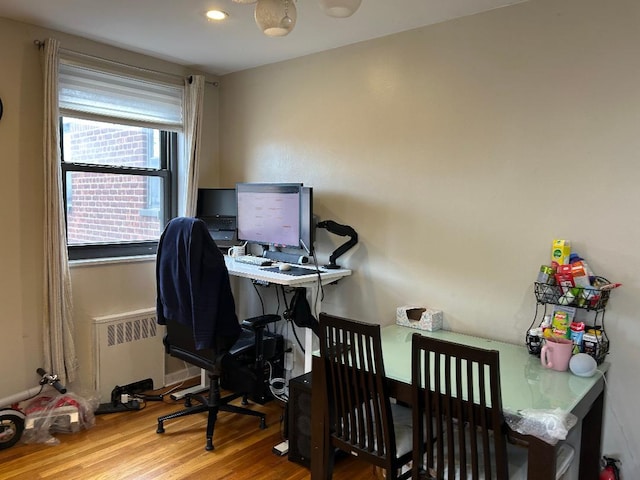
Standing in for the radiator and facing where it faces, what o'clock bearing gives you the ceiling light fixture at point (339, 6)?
The ceiling light fixture is roughly at 1 o'clock from the radiator.

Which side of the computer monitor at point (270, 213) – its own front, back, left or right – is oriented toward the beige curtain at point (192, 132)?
right

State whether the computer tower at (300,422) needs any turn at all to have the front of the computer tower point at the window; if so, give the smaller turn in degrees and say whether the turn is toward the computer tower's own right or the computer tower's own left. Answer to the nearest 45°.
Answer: approximately 90° to the computer tower's own right

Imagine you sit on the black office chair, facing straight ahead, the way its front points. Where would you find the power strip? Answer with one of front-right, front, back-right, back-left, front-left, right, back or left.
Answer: left

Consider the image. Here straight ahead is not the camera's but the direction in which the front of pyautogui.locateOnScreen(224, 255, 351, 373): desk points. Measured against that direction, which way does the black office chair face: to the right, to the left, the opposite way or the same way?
the opposite way

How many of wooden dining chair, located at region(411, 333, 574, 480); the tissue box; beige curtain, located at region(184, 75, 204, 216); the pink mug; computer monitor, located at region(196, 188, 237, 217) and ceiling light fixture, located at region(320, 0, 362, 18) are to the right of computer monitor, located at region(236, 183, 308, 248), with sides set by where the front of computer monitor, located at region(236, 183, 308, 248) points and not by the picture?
2

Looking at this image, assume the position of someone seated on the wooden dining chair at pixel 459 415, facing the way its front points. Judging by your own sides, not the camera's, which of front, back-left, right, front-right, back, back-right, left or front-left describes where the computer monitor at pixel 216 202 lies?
left

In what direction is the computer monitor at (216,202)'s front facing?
toward the camera

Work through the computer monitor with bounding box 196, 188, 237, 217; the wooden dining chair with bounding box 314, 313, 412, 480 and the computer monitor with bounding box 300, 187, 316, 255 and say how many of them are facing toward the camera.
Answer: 1

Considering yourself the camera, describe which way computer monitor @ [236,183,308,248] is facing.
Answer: facing the viewer and to the left of the viewer

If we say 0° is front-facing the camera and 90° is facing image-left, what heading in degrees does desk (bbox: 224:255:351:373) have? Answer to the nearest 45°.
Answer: approximately 45°

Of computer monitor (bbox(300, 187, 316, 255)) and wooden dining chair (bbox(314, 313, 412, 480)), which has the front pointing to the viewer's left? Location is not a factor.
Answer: the computer monitor

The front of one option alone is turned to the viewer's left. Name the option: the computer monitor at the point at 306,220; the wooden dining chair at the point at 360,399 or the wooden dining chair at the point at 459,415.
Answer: the computer monitor
